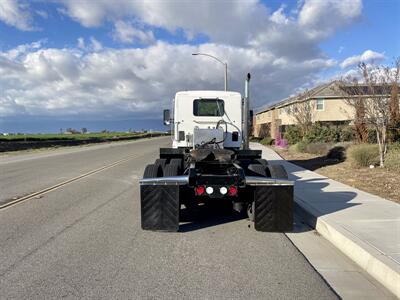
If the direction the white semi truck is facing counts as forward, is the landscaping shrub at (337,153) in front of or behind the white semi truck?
in front

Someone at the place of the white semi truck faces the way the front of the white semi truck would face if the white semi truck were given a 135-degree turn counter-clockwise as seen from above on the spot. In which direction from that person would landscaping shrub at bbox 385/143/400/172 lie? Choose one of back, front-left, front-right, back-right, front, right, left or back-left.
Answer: back

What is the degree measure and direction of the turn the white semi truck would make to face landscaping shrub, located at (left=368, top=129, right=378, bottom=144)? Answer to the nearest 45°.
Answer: approximately 45° to its right

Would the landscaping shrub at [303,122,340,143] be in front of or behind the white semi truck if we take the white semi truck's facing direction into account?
in front

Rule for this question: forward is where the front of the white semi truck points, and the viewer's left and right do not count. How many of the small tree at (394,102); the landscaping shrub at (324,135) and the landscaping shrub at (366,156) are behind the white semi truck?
0

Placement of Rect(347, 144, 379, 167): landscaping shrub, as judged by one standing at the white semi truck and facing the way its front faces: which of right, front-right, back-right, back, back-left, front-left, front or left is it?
front-right

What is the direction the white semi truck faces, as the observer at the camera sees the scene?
facing away from the viewer

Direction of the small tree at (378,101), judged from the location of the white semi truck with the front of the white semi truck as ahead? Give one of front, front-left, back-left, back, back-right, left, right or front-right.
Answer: front-right

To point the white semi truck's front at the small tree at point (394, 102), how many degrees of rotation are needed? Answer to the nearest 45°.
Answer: approximately 45° to its right
